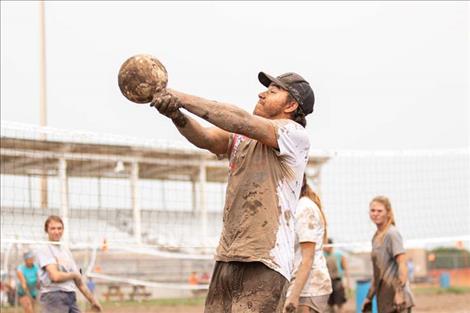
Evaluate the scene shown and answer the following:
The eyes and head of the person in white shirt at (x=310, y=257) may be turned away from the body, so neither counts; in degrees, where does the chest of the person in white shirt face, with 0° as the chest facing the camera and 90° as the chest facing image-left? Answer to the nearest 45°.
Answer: approximately 90°

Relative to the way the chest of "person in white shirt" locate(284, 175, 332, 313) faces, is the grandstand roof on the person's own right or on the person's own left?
on the person's own right

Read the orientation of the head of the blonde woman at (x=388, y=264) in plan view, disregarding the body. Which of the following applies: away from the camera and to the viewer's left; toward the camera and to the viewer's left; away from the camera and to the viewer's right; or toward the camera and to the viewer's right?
toward the camera and to the viewer's left

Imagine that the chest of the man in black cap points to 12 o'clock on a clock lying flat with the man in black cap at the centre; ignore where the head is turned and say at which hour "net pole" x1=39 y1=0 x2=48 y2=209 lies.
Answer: The net pole is roughly at 4 o'clock from the man in black cap.

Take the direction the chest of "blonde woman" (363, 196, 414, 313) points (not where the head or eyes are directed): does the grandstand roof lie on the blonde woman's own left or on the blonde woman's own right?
on the blonde woman's own right

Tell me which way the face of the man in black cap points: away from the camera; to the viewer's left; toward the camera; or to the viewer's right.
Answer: to the viewer's left

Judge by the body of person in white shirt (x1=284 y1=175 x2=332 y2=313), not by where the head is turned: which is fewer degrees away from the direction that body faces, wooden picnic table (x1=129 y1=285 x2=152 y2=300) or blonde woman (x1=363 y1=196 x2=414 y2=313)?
the wooden picnic table

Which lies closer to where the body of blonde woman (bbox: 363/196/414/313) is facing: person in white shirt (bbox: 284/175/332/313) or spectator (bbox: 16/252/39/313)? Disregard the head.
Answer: the person in white shirt

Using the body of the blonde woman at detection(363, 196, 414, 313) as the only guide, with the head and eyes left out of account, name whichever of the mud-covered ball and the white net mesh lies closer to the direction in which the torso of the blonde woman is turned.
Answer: the mud-covered ball

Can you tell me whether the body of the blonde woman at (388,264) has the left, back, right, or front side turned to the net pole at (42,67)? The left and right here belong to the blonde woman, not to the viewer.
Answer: right
